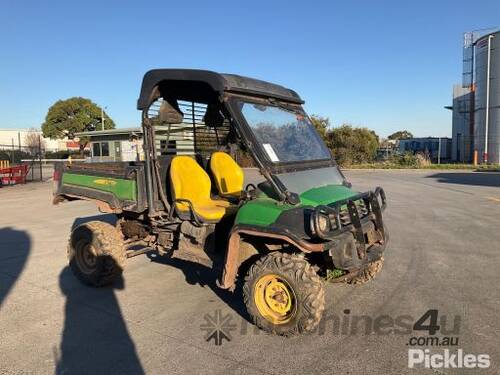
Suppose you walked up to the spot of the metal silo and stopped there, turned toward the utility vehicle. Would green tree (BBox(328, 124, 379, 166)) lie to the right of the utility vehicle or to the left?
right

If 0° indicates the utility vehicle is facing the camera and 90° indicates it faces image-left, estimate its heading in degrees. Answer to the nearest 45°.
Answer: approximately 315°

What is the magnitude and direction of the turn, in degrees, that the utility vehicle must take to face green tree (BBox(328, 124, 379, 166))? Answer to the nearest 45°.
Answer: approximately 135° to its left

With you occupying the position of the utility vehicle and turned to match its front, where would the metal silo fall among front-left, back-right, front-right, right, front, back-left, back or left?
left

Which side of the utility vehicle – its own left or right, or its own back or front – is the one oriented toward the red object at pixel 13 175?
back
